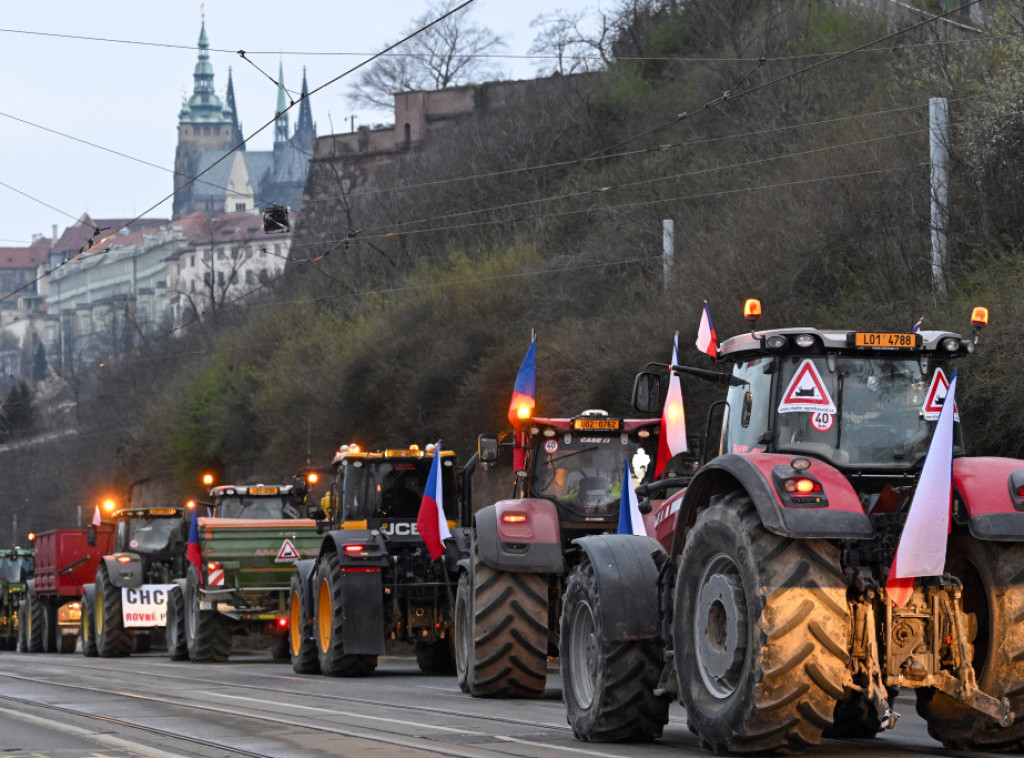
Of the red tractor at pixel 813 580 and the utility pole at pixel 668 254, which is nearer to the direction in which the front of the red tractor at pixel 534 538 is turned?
the utility pole

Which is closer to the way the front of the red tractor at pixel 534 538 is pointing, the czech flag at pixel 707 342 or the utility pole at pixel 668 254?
the utility pole

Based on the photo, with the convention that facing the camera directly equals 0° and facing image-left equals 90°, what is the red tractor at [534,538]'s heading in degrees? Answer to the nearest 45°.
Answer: approximately 180°

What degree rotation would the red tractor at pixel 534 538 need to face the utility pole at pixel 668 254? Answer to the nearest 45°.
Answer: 0° — it already faces it

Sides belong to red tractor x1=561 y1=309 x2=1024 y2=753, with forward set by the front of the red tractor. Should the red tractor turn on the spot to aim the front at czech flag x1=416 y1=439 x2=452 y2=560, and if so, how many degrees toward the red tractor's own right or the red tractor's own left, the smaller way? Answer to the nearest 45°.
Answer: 0° — it already faces it

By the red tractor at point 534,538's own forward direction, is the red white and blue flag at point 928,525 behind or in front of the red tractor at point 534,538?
behind

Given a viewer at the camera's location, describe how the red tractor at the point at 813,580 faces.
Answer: facing away from the viewer and to the left of the viewer
